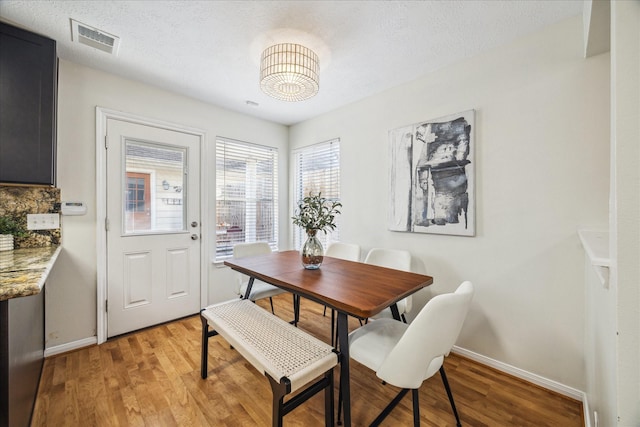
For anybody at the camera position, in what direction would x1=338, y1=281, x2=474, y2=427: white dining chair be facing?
facing away from the viewer and to the left of the viewer

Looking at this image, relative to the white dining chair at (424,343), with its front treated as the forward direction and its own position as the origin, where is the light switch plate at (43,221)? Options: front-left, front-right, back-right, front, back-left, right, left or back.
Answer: front-left

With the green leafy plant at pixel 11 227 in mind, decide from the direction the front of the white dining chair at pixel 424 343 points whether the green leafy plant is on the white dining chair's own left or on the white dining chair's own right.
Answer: on the white dining chair's own left

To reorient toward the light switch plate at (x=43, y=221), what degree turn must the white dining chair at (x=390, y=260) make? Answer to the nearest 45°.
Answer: approximately 45° to its right

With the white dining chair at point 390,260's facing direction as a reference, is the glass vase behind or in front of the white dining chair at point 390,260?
in front

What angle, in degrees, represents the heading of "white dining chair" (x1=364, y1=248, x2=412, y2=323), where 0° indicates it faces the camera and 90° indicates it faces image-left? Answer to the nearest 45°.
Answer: approximately 45°

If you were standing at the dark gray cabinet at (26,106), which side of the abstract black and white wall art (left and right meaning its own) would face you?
front

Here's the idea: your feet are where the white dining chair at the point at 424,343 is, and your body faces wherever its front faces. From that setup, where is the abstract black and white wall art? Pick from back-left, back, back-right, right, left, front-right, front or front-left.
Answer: front-right
